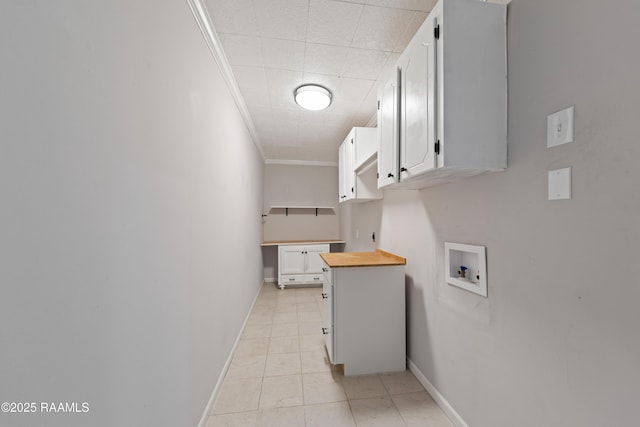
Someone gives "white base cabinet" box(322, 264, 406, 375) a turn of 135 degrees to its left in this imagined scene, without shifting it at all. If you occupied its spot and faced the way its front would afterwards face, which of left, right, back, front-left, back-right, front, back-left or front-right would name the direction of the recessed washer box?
front

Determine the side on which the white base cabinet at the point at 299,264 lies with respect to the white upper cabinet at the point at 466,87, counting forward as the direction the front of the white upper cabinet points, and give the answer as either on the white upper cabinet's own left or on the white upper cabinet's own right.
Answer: on the white upper cabinet's own right

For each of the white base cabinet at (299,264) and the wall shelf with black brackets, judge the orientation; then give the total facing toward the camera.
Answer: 2

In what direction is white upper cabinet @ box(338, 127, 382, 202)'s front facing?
to the viewer's left

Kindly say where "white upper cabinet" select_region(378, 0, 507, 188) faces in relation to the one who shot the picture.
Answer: facing to the left of the viewer

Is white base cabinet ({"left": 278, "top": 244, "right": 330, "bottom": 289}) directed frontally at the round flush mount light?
yes

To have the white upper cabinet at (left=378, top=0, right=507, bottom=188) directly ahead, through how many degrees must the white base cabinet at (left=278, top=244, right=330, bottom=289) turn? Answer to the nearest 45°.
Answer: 0° — it already faces it

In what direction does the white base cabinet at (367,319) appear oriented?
to the viewer's left

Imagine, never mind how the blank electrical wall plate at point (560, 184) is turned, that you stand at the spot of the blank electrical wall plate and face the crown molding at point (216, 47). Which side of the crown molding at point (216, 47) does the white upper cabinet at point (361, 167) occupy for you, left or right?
right

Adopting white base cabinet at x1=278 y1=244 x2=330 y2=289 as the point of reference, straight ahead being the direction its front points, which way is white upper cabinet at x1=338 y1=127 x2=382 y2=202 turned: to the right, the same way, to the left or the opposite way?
to the right
